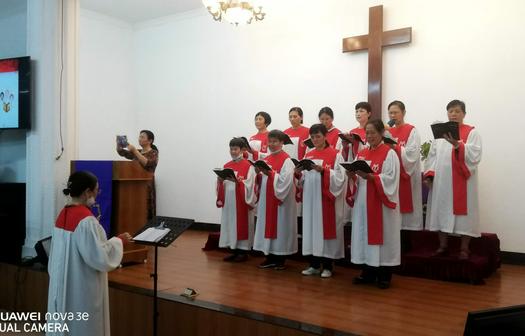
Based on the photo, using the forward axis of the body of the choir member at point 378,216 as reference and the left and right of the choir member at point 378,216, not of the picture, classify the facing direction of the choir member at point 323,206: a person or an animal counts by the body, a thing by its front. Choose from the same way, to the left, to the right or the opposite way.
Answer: the same way

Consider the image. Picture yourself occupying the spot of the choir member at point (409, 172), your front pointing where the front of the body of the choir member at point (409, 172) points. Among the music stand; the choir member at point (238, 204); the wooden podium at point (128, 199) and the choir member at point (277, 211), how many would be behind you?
0

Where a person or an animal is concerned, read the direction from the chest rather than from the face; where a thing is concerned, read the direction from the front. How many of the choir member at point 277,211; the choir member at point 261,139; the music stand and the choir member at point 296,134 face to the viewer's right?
0

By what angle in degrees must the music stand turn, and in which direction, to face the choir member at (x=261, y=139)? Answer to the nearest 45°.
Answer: approximately 180°

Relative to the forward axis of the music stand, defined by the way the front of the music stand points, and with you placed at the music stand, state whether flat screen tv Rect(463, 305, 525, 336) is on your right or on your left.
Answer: on your left

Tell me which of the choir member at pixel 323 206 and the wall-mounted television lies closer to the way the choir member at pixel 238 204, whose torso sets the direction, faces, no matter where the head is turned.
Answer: the wall-mounted television

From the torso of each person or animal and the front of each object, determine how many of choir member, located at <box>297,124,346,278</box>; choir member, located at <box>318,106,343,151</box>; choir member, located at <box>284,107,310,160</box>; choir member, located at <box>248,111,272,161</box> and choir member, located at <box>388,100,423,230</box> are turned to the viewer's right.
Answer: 0

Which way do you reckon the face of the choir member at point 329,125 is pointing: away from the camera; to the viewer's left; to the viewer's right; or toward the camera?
toward the camera

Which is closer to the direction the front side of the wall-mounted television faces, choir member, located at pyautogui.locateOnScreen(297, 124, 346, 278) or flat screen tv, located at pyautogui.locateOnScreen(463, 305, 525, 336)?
the flat screen tv

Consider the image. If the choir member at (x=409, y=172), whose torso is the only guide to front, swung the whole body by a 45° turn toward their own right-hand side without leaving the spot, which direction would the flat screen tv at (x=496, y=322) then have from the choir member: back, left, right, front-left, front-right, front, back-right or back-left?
left

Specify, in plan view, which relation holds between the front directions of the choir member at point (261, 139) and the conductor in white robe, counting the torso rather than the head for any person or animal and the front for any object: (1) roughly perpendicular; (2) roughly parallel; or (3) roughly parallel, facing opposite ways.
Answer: roughly parallel, facing opposite ways

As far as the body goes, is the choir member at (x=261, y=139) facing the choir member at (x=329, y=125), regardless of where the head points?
no

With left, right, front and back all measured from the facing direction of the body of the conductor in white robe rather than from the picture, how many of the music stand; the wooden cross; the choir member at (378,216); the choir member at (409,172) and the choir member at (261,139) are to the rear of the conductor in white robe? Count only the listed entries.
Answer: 0

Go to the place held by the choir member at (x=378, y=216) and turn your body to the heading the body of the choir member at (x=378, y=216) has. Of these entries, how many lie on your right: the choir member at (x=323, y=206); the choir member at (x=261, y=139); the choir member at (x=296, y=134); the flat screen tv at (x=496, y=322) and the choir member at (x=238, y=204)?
4

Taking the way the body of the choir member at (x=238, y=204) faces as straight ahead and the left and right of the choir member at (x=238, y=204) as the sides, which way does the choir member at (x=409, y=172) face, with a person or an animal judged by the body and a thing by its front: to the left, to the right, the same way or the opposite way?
the same way

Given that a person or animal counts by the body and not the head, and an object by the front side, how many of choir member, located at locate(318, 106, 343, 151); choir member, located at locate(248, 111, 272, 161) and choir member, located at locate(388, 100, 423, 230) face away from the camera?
0

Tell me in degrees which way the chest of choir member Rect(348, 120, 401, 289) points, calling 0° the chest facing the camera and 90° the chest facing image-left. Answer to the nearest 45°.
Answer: approximately 45°

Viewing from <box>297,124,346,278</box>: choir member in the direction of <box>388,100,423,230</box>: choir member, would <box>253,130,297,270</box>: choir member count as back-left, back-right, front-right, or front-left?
back-left

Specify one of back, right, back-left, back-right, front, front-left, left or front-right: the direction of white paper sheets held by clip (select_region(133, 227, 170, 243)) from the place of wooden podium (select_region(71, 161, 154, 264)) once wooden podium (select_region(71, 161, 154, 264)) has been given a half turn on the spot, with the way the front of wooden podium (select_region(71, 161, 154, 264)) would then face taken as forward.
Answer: back-right

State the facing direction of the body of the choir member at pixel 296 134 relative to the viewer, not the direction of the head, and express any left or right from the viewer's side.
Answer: facing the viewer and to the left of the viewer

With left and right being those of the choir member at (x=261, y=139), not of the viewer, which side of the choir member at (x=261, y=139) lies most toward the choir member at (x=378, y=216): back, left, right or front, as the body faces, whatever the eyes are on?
left

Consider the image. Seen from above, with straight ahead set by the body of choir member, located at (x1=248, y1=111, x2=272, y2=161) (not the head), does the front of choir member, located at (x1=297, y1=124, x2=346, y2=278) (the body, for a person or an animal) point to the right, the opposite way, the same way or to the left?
the same way
